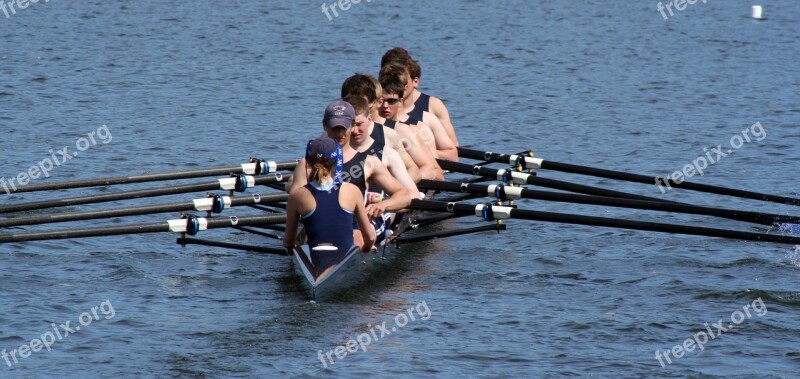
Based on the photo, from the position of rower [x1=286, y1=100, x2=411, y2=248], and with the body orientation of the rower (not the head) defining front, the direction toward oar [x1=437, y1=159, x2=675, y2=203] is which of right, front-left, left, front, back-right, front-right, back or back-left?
back-left

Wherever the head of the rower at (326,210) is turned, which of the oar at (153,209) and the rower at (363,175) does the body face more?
the rower

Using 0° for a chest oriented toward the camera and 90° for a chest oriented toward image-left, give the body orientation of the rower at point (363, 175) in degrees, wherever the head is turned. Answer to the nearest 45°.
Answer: approximately 0°

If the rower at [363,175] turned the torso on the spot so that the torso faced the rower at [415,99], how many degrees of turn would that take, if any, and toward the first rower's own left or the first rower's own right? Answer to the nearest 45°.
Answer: approximately 180°

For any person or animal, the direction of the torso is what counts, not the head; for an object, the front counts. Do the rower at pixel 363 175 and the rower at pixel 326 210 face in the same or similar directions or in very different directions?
very different directions

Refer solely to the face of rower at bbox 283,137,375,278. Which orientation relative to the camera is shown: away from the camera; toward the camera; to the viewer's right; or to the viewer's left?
away from the camera

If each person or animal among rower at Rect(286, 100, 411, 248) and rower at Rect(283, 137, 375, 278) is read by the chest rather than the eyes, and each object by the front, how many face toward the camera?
1

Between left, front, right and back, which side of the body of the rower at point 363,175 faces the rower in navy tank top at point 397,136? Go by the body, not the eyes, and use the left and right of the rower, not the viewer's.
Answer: back

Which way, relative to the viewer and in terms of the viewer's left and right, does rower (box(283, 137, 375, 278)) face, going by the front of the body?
facing away from the viewer

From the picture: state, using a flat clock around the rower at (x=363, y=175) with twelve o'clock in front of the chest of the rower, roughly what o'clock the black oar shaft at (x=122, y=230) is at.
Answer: The black oar shaft is roughly at 3 o'clock from the rower.

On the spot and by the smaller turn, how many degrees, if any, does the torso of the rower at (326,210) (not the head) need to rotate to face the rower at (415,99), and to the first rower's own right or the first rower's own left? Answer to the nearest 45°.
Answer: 0° — they already face them

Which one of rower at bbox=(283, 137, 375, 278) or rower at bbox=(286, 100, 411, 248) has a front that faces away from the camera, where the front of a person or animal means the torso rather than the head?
rower at bbox=(283, 137, 375, 278)
